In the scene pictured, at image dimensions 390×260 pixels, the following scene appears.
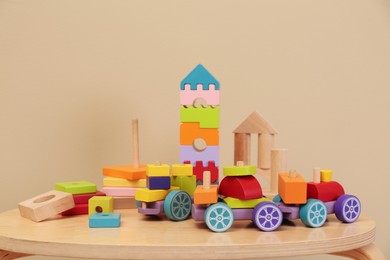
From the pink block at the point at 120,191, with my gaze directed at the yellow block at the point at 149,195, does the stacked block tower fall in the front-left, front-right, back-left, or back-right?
front-left

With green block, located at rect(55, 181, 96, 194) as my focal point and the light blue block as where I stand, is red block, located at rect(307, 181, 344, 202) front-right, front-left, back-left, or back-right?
back-right

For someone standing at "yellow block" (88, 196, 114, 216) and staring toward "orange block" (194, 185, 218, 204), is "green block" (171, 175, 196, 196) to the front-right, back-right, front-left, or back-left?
front-left

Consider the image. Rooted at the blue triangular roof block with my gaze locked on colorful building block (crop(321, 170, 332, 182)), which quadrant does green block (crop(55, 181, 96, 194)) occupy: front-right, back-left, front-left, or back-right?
back-right

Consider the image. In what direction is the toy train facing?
to the viewer's right
